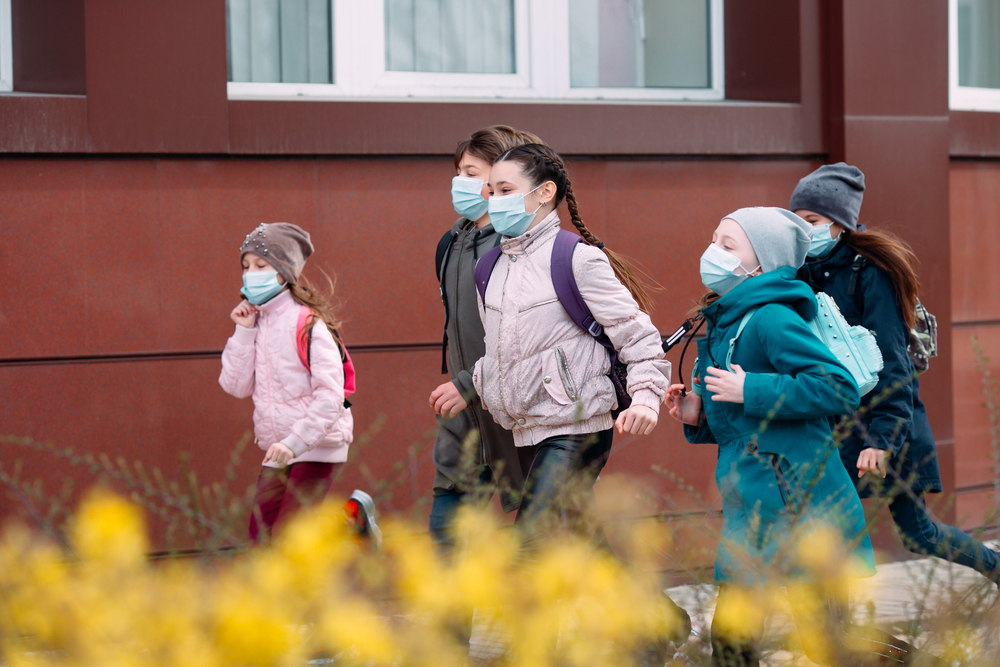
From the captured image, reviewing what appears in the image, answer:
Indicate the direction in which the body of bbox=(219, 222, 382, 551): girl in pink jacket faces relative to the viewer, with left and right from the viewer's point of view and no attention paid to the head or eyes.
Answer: facing the viewer and to the left of the viewer

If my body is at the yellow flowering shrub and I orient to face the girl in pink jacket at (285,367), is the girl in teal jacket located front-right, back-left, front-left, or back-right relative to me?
front-right

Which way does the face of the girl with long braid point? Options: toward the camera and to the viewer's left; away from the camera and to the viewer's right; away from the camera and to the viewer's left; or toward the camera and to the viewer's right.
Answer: toward the camera and to the viewer's left

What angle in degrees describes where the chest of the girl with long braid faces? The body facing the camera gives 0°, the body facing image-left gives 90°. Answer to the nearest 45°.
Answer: approximately 45°

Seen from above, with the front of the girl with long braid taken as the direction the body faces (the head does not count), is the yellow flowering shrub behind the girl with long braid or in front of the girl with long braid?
in front

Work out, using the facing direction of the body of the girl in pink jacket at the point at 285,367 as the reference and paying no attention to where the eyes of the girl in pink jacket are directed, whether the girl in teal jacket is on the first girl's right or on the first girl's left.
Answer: on the first girl's left

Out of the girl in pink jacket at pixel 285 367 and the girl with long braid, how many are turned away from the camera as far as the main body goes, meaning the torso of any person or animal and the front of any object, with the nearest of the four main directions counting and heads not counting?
0

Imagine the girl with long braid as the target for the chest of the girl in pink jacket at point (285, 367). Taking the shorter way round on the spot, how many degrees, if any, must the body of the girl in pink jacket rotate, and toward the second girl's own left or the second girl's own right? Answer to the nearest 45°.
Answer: approximately 90° to the second girl's own left

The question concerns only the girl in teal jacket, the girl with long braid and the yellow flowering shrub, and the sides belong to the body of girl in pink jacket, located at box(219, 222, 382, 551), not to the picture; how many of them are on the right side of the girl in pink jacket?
0

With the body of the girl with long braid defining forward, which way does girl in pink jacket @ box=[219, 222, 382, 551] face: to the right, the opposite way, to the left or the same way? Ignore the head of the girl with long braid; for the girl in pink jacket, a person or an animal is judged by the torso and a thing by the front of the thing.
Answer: the same way
